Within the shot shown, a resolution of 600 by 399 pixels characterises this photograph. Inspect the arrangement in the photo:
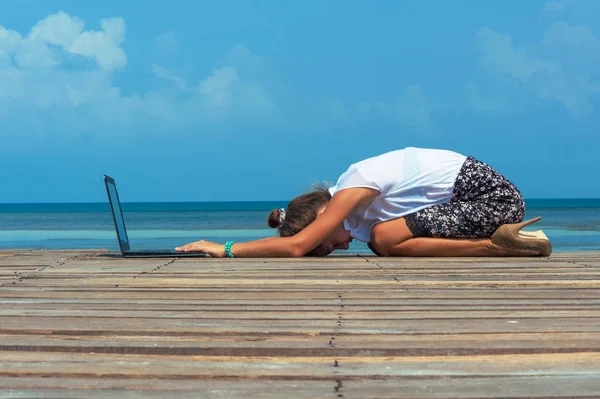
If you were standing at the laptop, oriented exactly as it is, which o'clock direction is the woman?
The woman is roughly at 1 o'clock from the laptop.

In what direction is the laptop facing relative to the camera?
to the viewer's right
